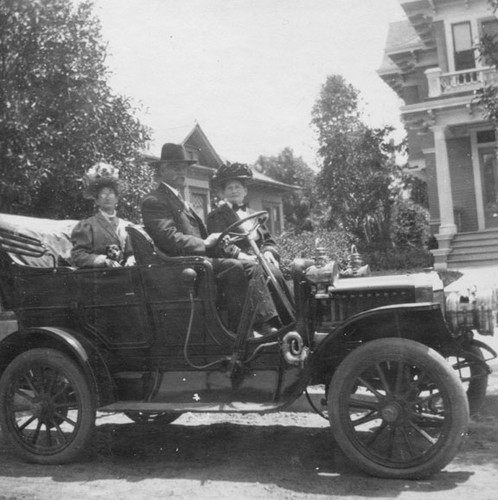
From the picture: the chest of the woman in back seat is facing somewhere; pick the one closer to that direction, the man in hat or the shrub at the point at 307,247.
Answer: the man in hat

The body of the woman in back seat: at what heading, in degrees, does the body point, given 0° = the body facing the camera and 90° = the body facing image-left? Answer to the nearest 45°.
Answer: approximately 315°

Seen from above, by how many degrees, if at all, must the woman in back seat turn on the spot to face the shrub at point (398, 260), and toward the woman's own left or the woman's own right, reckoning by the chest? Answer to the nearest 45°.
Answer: approximately 90° to the woman's own left

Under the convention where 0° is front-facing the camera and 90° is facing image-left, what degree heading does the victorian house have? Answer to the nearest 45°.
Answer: approximately 0°

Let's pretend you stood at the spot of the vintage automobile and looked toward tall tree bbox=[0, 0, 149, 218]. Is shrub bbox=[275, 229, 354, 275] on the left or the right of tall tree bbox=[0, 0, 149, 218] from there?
right

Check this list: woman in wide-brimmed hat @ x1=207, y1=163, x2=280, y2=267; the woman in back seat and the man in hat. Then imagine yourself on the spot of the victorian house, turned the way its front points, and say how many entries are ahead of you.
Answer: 3

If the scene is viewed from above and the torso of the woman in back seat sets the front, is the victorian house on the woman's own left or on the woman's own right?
on the woman's own left

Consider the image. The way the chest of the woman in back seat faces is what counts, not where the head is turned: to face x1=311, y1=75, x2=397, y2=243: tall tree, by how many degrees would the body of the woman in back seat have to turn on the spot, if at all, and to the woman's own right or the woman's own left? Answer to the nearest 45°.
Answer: approximately 90° to the woman's own left

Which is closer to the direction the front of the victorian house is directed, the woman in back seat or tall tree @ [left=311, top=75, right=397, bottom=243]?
the woman in back seat
